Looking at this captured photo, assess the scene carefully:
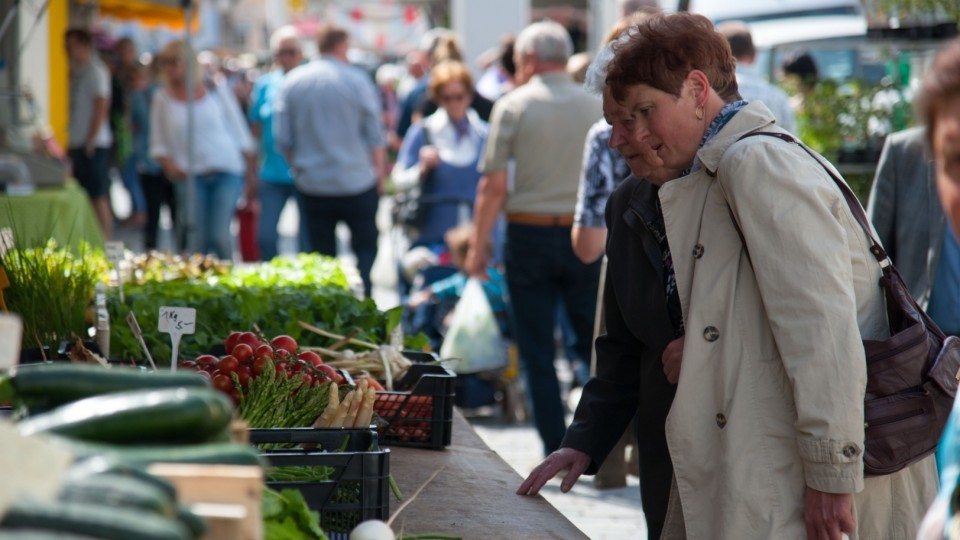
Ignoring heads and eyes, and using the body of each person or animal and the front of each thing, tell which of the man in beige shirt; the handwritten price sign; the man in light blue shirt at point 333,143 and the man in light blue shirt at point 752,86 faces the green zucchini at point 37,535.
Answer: the handwritten price sign

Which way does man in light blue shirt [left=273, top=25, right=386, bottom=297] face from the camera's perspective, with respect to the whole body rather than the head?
away from the camera

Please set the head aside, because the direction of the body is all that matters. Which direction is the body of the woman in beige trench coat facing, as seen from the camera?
to the viewer's left

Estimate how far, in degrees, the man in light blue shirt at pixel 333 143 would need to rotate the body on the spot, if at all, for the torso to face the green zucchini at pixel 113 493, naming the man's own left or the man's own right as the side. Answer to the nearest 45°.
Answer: approximately 180°

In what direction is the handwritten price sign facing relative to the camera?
toward the camera

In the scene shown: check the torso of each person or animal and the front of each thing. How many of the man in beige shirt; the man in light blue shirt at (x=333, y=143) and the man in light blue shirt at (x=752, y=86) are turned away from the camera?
3

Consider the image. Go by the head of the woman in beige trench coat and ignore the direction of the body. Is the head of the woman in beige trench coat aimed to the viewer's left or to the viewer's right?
to the viewer's left

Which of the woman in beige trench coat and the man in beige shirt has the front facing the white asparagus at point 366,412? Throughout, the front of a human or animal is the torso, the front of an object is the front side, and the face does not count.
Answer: the woman in beige trench coat

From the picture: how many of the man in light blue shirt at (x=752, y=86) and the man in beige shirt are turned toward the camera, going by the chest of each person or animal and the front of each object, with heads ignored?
0

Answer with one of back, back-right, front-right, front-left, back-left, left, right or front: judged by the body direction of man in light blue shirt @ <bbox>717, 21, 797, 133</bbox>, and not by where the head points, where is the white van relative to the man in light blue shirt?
front

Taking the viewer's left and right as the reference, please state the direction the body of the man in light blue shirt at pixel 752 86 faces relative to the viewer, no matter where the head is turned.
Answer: facing away from the viewer

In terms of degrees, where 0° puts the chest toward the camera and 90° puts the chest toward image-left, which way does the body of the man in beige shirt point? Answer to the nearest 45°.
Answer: approximately 180°

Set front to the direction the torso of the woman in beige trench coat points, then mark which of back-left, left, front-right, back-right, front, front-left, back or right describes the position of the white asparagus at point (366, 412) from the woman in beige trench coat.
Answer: front

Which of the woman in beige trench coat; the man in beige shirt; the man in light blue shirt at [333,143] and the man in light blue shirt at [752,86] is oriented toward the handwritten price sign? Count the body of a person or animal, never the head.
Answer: the woman in beige trench coat

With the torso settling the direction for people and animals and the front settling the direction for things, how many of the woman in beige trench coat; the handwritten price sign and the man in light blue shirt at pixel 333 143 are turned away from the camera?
1

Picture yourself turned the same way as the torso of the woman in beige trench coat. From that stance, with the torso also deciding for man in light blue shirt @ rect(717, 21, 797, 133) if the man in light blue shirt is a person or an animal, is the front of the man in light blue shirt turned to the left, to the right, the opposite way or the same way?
to the right

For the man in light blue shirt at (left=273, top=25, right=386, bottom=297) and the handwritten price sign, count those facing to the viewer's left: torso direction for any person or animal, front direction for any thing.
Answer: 0

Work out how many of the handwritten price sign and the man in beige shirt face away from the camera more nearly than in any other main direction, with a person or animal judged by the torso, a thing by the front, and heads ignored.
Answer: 1
